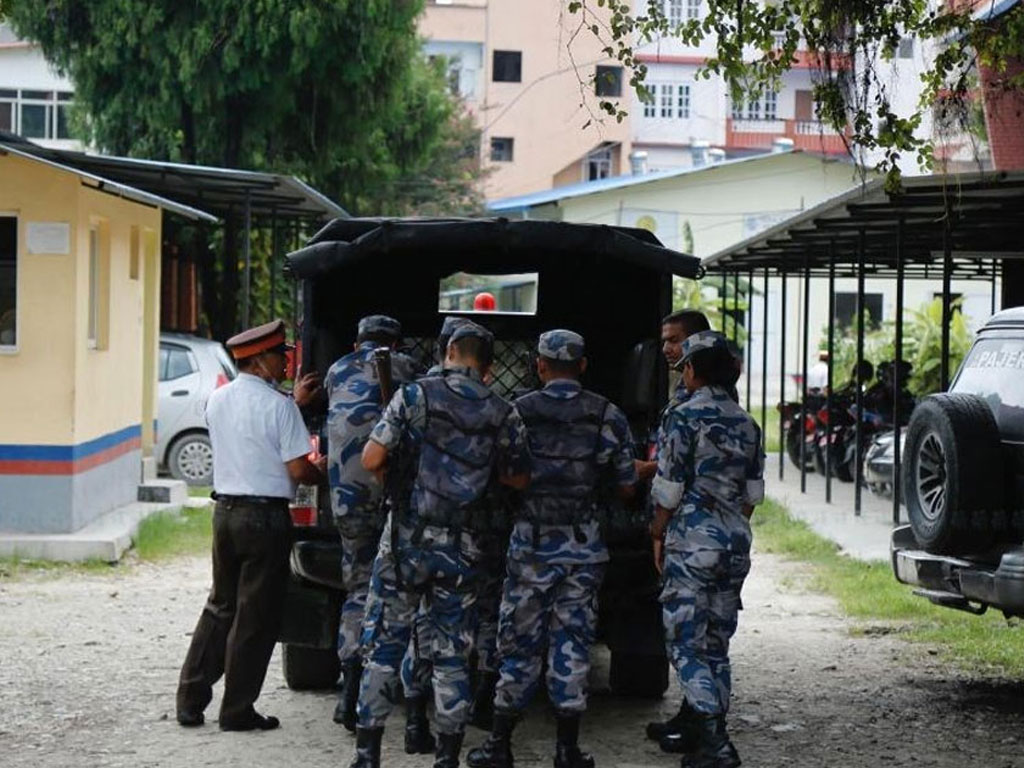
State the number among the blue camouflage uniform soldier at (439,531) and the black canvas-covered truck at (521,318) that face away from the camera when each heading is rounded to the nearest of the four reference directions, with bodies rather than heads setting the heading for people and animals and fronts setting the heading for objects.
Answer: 2

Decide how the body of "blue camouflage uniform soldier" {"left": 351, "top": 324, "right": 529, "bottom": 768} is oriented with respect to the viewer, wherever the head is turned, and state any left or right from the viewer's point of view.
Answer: facing away from the viewer

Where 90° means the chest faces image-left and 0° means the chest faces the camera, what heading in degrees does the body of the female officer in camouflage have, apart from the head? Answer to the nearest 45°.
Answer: approximately 135°

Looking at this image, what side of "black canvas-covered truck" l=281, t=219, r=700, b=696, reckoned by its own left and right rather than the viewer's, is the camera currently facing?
back

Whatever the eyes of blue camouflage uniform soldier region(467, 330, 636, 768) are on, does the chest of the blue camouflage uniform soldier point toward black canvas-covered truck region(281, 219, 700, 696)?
yes

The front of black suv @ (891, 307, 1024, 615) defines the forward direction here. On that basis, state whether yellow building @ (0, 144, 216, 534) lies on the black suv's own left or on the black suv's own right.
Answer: on the black suv's own left

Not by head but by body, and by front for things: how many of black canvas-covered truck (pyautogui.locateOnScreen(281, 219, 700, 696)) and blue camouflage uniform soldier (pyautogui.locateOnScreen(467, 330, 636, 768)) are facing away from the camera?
2

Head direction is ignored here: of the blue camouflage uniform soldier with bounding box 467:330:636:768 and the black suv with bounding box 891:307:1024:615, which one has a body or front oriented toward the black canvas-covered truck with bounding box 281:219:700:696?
the blue camouflage uniform soldier

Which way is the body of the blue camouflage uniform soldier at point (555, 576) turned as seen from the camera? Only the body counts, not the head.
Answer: away from the camera

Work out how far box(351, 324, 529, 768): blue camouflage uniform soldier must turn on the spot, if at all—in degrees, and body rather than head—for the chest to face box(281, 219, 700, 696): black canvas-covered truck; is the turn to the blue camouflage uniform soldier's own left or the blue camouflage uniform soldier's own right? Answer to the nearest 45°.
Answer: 0° — they already face it

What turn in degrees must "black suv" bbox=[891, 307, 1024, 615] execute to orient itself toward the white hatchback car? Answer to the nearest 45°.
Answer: approximately 90° to its left

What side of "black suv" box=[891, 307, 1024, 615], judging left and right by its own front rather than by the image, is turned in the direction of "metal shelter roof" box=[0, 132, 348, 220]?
left

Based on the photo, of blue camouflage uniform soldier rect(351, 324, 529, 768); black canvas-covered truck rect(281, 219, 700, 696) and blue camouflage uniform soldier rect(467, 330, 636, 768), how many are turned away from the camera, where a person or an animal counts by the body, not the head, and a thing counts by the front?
3
